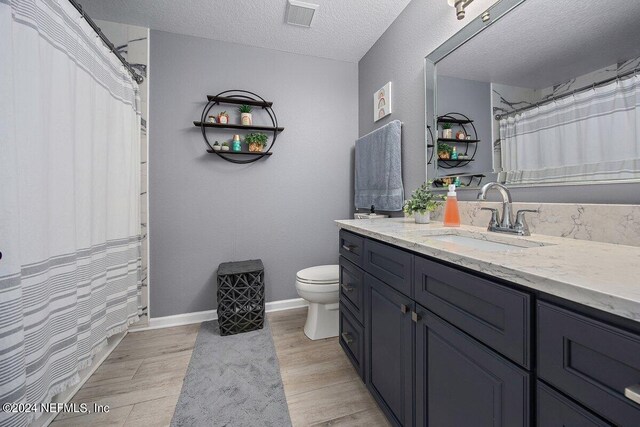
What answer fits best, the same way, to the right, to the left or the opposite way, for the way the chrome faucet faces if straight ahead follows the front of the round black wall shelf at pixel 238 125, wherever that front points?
to the right

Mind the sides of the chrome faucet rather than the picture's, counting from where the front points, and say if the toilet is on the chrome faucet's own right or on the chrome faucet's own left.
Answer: on the chrome faucet's own right

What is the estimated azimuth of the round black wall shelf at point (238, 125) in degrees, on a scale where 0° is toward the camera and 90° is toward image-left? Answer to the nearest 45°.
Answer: approximately 0°

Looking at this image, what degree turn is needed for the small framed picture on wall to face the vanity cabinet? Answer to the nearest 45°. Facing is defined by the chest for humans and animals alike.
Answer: approximately 45° to its left

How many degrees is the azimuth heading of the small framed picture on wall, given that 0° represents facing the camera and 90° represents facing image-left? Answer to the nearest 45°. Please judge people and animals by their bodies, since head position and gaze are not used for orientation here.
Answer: approximately 45°

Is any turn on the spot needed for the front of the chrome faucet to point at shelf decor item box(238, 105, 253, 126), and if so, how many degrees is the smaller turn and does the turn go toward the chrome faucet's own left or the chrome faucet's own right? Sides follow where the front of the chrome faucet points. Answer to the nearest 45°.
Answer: approximately 45° to the chrome faucet's own right

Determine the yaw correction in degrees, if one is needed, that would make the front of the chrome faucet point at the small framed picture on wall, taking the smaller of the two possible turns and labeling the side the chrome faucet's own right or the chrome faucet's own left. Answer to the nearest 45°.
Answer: approximately 90° to the chrome faucet's own right

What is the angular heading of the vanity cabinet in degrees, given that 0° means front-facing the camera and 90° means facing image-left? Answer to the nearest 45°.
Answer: approximately 45°
